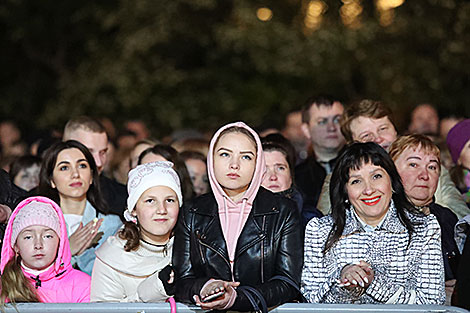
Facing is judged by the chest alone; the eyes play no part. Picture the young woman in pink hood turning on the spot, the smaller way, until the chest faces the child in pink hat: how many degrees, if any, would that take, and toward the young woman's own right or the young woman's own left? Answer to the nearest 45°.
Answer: approximately 90° to the young woman's own right

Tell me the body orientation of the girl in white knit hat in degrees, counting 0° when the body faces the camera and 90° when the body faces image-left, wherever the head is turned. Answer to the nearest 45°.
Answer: approximately 315°

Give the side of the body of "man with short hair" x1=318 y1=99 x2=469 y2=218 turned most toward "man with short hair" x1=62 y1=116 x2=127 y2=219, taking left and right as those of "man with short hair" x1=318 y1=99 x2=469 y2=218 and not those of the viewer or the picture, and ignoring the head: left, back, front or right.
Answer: right

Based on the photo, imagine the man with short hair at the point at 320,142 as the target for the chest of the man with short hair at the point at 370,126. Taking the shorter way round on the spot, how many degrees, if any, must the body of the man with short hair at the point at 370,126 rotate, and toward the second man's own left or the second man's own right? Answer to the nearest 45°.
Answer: approximately 135° to the second man's own right

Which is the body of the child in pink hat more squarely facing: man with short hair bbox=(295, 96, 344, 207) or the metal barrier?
the metal barrier

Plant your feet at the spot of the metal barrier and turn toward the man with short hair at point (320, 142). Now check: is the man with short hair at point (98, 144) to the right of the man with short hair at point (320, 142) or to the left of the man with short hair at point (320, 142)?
left

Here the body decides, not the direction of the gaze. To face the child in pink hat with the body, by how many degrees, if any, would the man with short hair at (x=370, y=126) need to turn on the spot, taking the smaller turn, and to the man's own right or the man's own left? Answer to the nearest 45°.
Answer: approximately 45° to the man's own right
